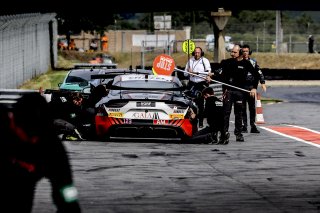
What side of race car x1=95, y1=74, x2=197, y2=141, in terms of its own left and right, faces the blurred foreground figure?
back

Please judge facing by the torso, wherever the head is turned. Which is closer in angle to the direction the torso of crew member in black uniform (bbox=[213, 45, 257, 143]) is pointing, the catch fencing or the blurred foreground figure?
the blurred foreground figure

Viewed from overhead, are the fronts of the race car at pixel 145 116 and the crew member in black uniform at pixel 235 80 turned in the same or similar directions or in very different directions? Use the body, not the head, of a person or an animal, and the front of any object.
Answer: very different directions

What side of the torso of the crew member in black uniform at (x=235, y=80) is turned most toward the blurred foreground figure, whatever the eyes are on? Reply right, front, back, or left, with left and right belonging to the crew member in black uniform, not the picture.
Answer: front

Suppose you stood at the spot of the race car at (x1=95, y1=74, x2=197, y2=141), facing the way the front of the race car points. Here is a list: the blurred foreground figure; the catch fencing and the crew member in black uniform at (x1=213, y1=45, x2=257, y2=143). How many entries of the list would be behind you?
1

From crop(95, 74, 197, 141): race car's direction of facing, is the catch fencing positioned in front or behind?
in front

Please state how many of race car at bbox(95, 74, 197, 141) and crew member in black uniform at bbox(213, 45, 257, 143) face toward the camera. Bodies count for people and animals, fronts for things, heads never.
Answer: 1

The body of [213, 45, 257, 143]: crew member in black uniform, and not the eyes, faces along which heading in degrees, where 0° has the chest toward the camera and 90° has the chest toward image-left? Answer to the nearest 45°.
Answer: approximately 0°

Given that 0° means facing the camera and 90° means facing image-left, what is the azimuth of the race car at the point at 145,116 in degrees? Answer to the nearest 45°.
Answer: approximately 180°

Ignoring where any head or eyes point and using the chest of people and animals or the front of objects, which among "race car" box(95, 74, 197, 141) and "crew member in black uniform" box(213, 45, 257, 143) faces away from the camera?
the race car
